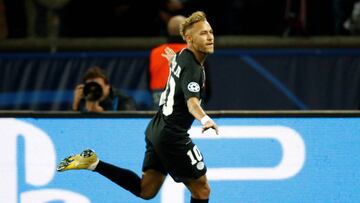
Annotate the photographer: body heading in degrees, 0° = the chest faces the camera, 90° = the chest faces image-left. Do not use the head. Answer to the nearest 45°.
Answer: approximately 0°

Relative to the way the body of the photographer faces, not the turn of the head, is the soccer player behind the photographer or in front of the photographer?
in front
